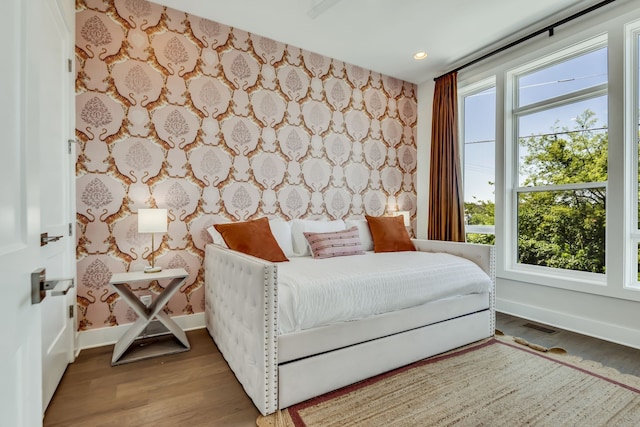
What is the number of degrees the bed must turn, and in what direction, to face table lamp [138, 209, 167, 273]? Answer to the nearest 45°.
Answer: approximately 135° to its right

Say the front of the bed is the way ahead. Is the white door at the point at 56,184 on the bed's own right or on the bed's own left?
on the bed's own right

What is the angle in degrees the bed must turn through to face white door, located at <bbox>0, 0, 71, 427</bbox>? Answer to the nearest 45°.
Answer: approximately 90° to its right

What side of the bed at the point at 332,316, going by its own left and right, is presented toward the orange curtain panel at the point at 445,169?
left
